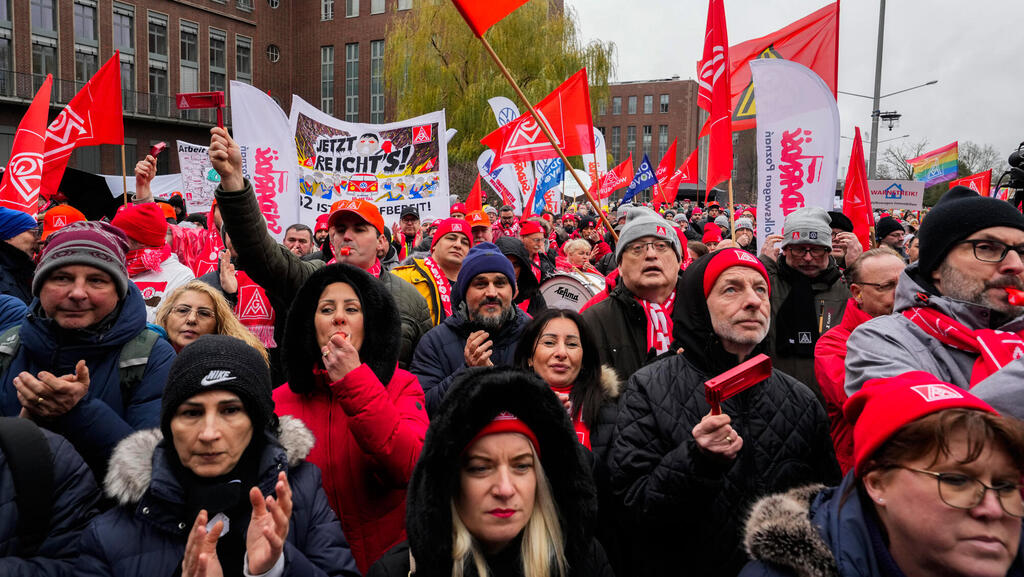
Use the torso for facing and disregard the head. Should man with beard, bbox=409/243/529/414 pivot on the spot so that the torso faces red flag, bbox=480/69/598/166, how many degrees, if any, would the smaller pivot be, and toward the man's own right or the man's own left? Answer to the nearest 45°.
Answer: approximately 180°

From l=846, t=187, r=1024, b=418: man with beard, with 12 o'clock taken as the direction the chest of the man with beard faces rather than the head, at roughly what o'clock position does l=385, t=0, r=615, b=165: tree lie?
The tree is roughly at 6 o'clock from the man with beard.

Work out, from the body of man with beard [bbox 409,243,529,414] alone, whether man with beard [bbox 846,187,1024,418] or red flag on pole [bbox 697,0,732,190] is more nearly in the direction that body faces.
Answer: the man with beard

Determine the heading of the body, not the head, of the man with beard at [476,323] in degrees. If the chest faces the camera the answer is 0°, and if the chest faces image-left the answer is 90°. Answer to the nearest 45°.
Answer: approximately 0°

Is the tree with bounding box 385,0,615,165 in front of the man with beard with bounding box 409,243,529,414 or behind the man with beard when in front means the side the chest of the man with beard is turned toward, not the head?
behind

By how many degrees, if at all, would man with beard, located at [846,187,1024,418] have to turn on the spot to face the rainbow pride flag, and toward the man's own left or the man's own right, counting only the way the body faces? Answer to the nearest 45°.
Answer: approximately 135° to the man's own left

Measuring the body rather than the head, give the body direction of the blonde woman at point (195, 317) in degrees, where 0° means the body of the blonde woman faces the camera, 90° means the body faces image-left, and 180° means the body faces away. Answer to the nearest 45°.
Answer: approximately 0°

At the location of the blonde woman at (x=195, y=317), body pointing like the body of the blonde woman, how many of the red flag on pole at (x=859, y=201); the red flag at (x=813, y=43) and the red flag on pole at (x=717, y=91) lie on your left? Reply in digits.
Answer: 3

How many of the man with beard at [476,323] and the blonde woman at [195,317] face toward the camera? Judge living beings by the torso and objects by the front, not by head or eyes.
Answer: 2

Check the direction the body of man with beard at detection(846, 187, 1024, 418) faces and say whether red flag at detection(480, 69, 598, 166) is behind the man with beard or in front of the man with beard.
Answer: behind
